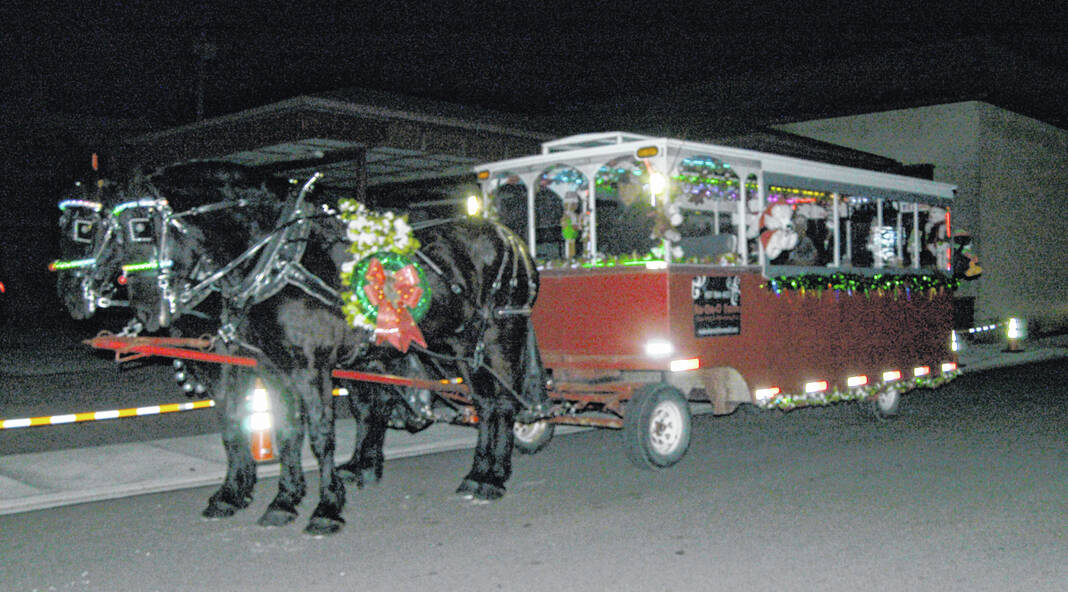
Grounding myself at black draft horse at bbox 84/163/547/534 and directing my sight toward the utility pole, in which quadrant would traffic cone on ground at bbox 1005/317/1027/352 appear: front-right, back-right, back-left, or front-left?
front-right

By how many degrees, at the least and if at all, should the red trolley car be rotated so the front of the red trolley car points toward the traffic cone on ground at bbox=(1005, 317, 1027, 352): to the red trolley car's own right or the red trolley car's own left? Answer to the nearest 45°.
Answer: approximately 180°

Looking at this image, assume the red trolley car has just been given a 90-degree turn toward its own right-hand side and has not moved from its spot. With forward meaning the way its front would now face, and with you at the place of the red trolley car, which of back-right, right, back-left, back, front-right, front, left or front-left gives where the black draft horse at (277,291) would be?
left

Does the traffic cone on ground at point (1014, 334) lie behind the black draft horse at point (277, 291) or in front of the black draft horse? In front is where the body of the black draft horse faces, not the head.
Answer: behind

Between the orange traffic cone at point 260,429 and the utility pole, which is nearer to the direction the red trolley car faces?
the orange traffic cone

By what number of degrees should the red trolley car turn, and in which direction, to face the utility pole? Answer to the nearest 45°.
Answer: approximately 90° to its right

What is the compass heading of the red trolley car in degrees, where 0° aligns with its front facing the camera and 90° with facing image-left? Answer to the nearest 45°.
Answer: approximately 45°

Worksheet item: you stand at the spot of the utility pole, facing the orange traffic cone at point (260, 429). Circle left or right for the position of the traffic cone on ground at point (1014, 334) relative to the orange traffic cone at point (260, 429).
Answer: left

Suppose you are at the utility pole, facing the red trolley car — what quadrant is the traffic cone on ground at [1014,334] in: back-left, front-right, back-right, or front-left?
front-left

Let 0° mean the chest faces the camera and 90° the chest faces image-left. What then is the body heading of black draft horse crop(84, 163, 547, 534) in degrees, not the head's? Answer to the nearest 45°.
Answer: approximately 45°
